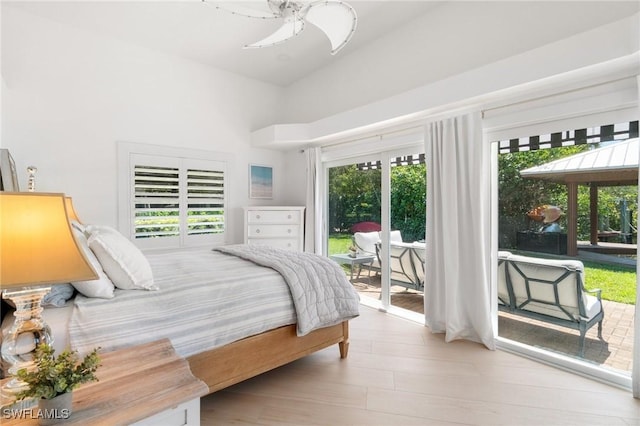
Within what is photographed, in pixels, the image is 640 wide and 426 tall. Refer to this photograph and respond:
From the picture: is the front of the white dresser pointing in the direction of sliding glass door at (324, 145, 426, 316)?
no

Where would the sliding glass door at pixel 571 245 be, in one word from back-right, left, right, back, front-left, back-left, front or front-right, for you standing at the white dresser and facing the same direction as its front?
front-left

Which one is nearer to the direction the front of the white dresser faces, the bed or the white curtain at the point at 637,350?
the bed

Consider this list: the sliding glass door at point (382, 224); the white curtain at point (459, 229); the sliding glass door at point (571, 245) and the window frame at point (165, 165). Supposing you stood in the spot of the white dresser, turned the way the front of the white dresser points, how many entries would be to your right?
1

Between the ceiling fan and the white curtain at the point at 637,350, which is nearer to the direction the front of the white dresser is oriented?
the ceiling fan

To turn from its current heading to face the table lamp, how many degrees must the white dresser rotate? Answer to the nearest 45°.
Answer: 0° — it already faces it

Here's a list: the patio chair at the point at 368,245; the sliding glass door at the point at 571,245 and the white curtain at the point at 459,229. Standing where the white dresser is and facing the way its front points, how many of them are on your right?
0

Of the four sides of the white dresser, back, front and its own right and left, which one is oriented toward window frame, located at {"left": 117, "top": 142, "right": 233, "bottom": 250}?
right

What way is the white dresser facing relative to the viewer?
toward the camera

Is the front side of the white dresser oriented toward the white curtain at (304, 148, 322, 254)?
no

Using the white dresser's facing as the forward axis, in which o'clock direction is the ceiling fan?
The ceiling fan is roughly at 12 o'clock from the white dresser.

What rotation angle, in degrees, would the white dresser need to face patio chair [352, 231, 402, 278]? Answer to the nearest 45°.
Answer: approximately 90° to its left

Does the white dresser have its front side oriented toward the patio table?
no

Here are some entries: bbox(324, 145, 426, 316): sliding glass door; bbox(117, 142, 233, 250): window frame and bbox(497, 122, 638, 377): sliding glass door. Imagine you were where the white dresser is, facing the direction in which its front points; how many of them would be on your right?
1
